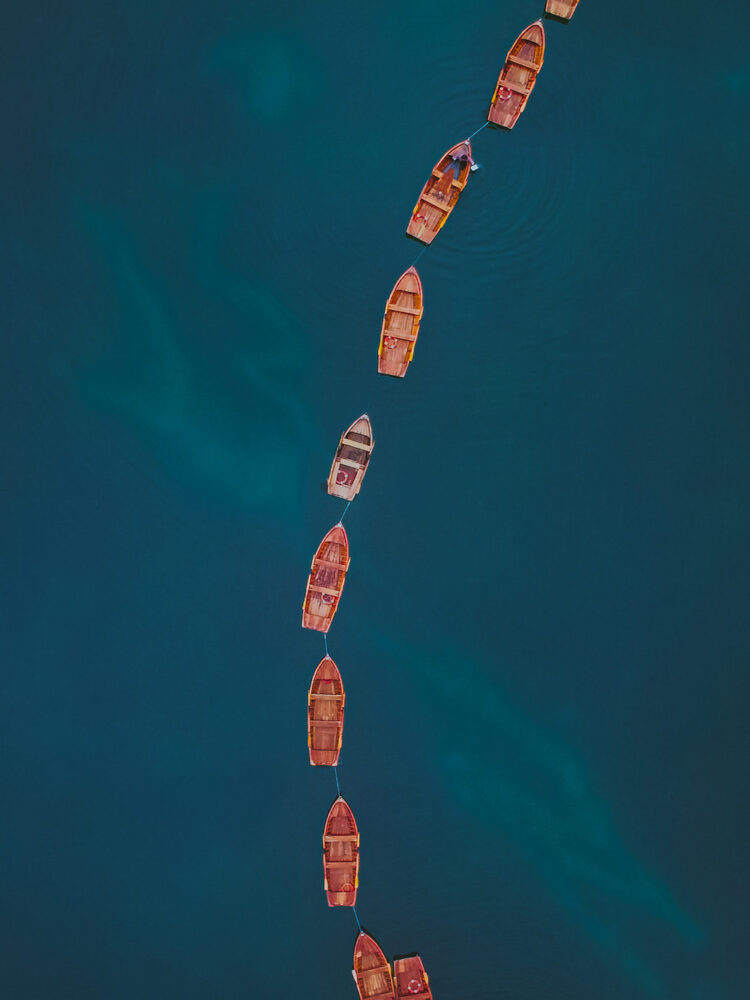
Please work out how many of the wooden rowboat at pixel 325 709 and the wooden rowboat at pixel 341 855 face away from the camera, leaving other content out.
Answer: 2

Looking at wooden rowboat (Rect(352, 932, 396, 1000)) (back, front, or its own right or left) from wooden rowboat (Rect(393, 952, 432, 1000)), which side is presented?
right

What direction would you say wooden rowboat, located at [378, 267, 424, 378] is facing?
away from the camera

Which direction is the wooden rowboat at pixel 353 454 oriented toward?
away from the camera

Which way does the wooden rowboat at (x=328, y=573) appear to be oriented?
away from the camera

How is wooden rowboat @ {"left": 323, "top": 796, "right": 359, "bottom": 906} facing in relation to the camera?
away from the camera

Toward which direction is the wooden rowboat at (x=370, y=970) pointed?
away from the camera

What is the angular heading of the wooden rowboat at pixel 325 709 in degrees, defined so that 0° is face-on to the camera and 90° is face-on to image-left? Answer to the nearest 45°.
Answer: approximately 180°
